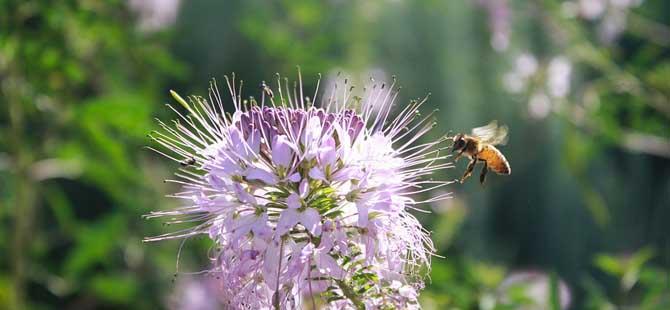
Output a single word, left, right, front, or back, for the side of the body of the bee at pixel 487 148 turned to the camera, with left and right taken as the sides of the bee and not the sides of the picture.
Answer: left

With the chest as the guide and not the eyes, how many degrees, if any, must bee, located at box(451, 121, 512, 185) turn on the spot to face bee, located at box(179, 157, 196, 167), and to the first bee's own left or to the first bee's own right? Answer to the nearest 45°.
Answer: approximately 45° to the first bee's own left

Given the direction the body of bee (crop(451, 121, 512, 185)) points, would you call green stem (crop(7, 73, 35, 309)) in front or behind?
in front
